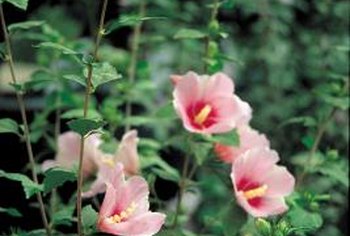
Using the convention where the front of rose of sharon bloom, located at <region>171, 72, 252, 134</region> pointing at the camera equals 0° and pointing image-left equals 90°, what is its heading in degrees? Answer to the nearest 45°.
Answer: approximately 315°

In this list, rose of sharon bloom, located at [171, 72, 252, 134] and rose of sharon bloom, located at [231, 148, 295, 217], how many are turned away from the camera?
0
